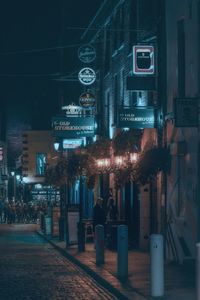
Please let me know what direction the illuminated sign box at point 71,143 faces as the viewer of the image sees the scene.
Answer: facing the viewer

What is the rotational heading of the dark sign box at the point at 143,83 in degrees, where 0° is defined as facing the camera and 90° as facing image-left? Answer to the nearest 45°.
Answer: approximately 0°

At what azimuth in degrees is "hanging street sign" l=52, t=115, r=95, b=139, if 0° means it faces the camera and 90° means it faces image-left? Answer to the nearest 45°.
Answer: approximately 0°

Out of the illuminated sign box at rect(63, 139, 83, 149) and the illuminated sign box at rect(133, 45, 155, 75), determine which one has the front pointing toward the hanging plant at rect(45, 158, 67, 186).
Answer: the illuminated sign box at rect(63, 139, 83, 149)

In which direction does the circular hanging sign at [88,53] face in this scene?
toward the camera

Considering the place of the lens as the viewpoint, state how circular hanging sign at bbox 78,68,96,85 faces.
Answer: facing the viewer

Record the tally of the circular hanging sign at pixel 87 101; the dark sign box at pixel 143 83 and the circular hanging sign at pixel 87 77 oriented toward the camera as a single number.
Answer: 3

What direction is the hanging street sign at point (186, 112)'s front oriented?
toward the camera
